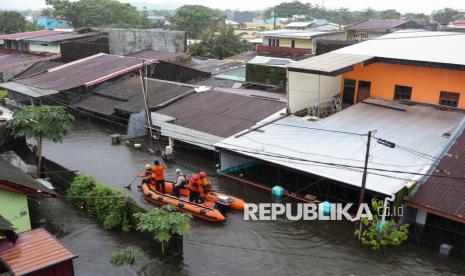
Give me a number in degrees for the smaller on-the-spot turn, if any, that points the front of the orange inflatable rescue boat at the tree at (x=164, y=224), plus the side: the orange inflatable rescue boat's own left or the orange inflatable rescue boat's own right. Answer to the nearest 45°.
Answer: approximately 135° to the orange inflatable rescue boat's own left

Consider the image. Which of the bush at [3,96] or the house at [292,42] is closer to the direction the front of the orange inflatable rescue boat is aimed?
the bush

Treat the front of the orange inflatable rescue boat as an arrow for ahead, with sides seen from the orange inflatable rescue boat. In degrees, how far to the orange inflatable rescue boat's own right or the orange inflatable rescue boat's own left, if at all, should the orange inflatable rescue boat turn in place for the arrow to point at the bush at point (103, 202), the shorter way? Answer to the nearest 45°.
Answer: approximately 45° to the orange inflatable rescue boat's own left

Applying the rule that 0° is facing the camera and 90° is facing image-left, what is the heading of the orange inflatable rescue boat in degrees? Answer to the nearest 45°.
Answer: approximately 135°

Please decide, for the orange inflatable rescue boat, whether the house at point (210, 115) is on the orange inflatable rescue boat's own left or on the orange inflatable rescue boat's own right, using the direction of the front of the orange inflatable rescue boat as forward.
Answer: on the orange inflatable rescue boat's own right

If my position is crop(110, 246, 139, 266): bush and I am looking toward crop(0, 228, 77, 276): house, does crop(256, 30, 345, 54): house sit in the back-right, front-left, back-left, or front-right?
back-right
